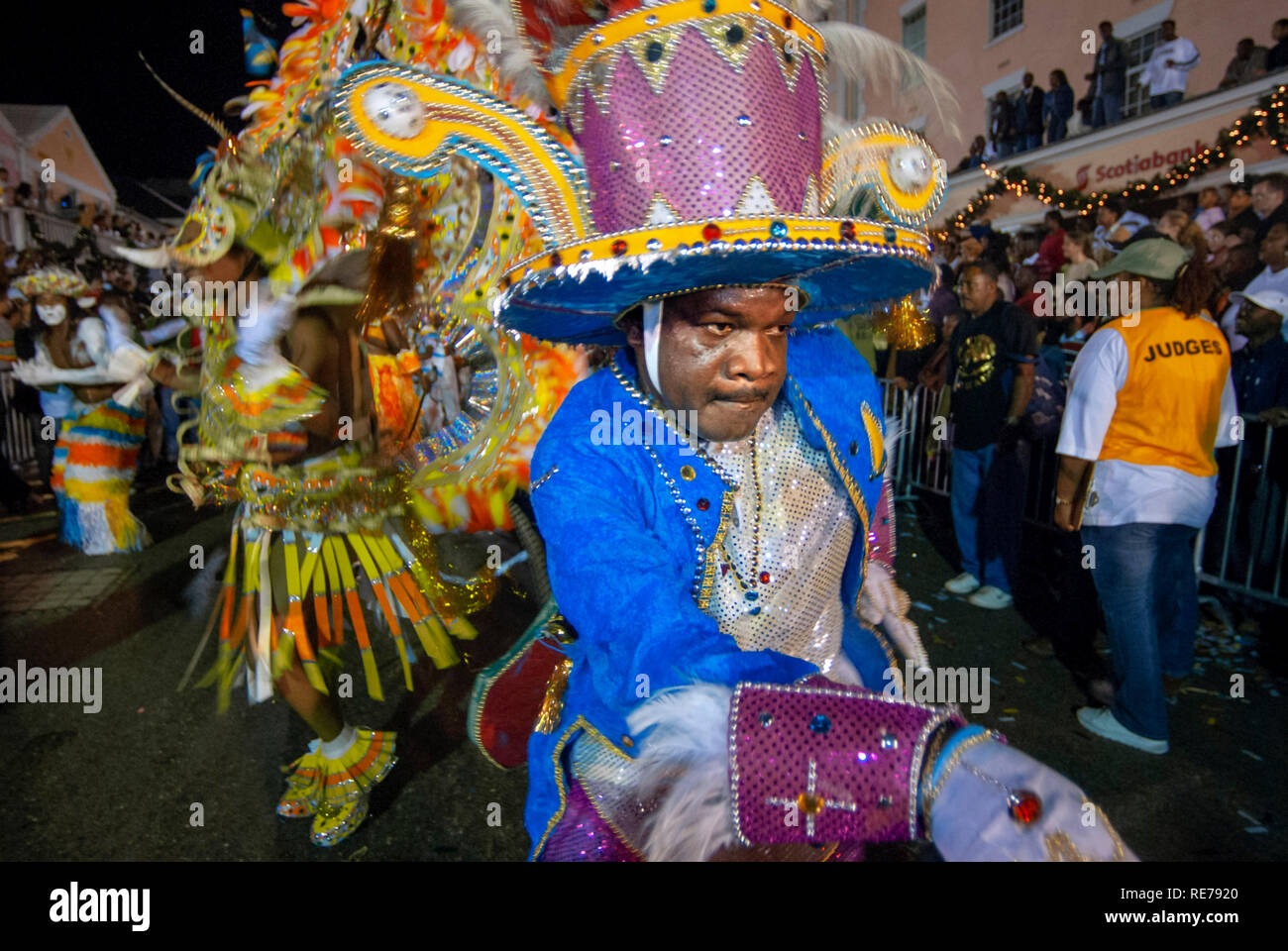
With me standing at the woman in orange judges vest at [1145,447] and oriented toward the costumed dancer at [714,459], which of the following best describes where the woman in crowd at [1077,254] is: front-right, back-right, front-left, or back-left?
back-right

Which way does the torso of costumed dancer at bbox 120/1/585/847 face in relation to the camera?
to the viewer's left

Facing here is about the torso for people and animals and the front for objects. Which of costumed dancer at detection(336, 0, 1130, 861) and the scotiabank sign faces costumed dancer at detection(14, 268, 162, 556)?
the scotiabank sign

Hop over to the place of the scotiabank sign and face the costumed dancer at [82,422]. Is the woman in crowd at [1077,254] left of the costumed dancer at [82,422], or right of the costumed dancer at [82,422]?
left

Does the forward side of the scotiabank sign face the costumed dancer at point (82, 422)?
yes

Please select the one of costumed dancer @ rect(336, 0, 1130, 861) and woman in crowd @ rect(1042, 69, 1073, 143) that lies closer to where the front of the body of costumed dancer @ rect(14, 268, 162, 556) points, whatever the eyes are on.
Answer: the costumed dancer

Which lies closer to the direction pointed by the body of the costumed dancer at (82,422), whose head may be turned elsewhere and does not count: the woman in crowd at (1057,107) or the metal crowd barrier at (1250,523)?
the metal crowd barrier

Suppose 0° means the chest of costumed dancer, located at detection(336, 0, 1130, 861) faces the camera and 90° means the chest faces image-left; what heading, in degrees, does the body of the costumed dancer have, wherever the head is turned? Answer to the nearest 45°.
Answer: approximately 315°

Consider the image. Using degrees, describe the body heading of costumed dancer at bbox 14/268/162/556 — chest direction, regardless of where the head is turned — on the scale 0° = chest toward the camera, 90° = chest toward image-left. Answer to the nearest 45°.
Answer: approximately 45°

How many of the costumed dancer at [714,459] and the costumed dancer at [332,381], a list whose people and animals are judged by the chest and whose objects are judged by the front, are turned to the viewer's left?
1

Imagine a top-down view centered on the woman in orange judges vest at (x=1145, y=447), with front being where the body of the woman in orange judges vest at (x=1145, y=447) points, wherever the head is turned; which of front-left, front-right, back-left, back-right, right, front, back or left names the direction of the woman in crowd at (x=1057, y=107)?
front-right

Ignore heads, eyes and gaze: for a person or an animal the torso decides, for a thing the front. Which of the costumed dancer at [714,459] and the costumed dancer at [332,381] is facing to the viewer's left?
the costumed dancer at [332,381]
